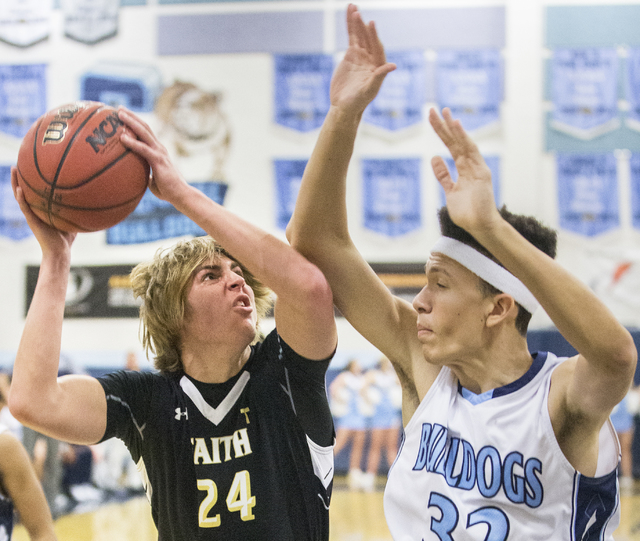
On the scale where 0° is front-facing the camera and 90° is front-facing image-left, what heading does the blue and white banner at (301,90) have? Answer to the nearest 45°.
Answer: approximately 0°

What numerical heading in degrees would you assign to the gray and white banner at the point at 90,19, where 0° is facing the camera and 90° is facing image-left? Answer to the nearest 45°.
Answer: approximately 0°

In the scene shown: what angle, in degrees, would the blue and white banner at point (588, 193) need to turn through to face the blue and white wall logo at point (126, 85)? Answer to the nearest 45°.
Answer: approximately 90° to its right

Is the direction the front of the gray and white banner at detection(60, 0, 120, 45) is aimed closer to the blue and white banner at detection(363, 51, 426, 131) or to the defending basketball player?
the defending basketball player
